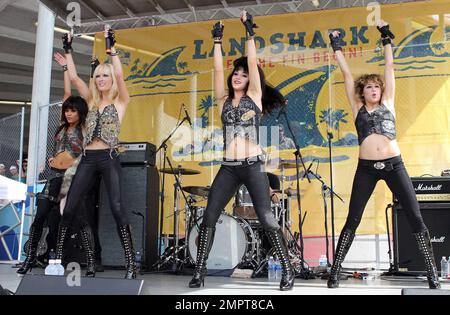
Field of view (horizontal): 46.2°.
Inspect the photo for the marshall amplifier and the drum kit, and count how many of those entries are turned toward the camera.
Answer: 2

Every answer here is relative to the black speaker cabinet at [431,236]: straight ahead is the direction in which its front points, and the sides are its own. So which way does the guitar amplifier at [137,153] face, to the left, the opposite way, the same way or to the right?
the same way

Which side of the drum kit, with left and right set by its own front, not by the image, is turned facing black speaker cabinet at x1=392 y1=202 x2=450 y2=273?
left

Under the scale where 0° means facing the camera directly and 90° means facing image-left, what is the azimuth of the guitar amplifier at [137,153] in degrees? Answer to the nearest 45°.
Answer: approximately 45°

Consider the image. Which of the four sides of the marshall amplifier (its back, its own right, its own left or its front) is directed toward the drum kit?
right

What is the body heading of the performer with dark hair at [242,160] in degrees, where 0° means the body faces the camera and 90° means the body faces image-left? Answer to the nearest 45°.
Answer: approximately 0°

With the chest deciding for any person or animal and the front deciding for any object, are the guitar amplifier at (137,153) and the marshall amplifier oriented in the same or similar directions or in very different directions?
same or similar directions

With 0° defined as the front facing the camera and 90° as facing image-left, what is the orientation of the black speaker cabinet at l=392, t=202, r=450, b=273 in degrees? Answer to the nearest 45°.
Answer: approximately 0°

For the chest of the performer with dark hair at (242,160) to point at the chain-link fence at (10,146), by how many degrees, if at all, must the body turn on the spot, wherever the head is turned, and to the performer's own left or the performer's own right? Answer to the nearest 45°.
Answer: approximately 135° to the performer's own right

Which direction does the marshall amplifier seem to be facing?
toward the camera

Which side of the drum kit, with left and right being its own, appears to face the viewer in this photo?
front

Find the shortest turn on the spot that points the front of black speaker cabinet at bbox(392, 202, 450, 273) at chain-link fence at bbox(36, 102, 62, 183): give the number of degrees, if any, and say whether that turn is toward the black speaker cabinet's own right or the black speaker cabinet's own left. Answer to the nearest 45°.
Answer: approximately 90° to the black speaker cabinet's own right

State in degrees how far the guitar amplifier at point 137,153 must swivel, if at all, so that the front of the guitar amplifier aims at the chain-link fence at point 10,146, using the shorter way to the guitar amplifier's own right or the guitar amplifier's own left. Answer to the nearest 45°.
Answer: approximately 90° to the guitar amplifier's own right

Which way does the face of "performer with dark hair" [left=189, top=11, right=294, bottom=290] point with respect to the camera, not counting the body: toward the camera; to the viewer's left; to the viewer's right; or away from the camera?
toward the camera

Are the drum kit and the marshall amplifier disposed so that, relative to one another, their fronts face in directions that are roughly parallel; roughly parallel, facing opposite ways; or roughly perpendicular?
roughly parallel

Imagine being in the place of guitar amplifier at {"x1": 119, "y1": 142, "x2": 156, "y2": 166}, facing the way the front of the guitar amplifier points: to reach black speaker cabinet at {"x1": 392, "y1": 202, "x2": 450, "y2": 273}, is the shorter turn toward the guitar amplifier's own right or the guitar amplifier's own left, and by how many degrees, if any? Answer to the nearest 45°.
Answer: approximately 135° to the guitar amplifier's own left
